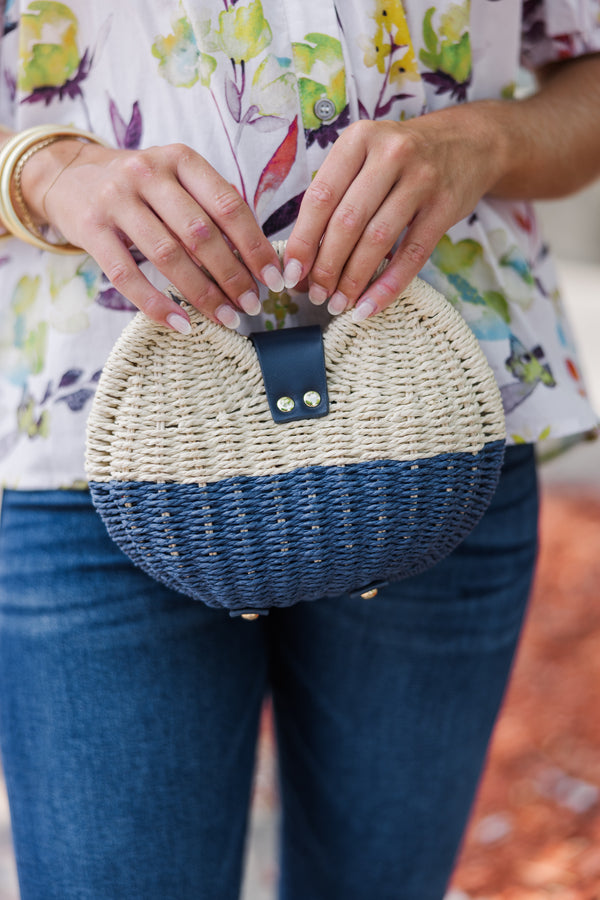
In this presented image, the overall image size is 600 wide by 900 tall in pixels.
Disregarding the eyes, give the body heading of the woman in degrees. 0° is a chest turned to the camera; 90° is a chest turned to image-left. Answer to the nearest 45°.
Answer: approximately 0°
